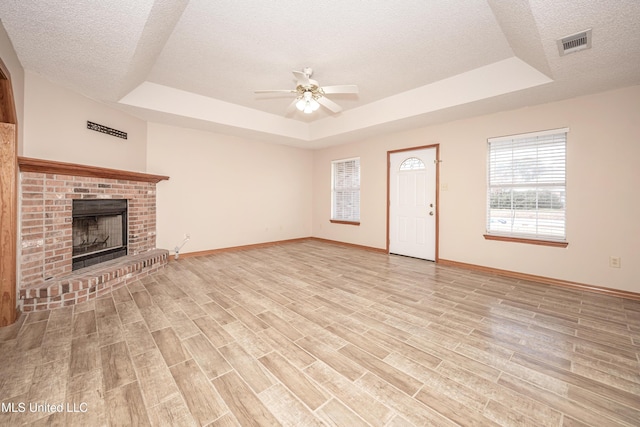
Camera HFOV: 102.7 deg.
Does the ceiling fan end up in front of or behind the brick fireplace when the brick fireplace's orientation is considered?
in front

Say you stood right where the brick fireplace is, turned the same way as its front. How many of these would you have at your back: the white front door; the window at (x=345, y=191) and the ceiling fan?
0

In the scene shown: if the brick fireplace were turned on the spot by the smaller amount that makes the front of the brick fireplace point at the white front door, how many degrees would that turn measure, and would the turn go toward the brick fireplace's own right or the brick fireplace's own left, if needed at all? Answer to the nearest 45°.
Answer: approximately 45° to the brick fireplace's own left

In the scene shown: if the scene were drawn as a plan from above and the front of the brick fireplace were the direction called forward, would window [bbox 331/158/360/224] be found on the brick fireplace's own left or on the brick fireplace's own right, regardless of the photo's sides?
on the brick fireplace's own left

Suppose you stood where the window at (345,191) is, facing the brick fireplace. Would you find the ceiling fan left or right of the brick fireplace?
left

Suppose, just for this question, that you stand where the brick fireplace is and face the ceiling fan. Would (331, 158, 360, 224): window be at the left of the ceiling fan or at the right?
left

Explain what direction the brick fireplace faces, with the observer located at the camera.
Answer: facing the viewer and to the right of the viewer
